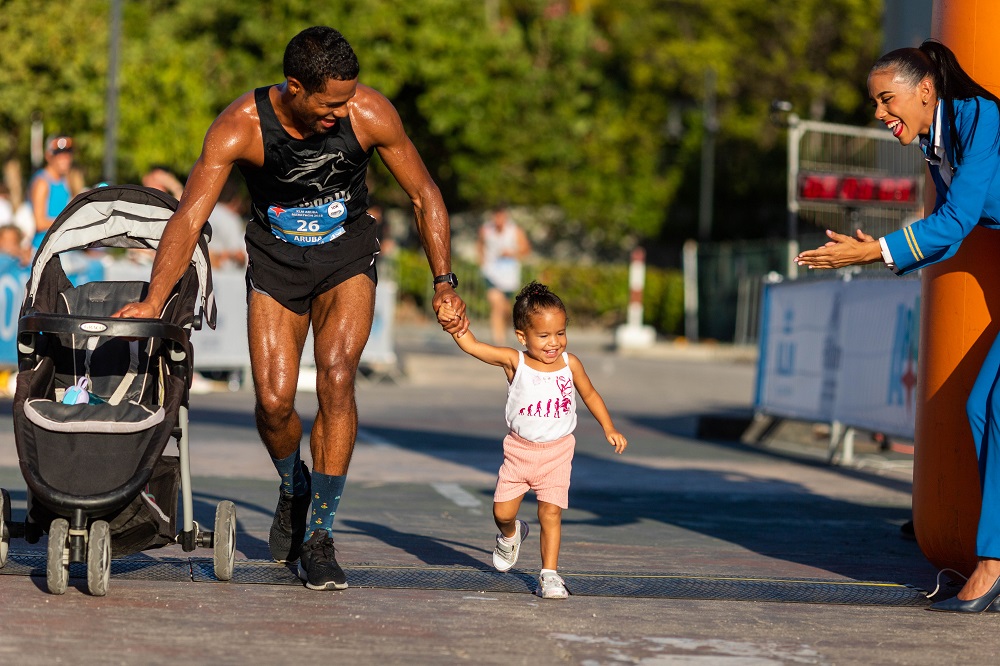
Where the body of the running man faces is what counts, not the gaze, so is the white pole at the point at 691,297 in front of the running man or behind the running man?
behind

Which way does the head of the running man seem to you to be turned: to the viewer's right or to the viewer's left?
to the viewer's right

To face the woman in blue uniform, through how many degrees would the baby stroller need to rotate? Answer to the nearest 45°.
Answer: approximately 90° to its left

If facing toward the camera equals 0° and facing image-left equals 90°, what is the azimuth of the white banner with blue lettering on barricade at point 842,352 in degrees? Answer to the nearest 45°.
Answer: approximately 45°

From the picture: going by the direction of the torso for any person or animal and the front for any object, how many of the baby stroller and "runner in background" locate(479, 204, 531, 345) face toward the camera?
2

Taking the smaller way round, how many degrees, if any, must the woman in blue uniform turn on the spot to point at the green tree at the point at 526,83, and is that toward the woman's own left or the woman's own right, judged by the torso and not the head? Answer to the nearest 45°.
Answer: approximately 90° to the woman's own right

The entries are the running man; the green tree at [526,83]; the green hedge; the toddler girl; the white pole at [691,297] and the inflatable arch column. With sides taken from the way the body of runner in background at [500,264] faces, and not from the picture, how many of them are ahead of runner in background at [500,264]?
3

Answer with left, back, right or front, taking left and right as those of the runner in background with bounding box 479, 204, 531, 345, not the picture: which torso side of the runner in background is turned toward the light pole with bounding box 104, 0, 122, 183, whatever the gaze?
right

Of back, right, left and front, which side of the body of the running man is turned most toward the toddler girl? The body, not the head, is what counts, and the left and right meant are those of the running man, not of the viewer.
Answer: left

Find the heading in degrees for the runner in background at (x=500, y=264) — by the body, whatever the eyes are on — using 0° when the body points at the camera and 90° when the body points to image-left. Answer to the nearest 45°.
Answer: approximately 0°
